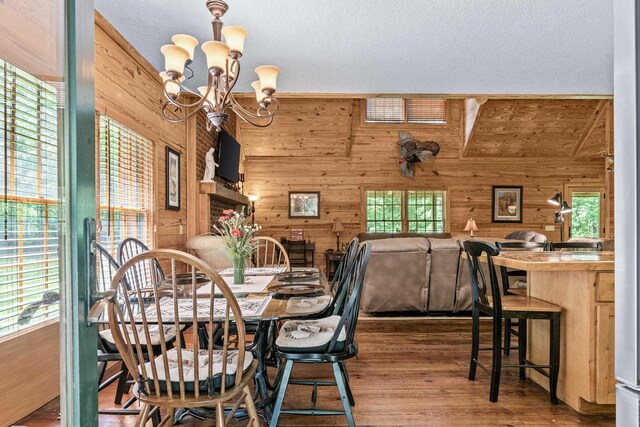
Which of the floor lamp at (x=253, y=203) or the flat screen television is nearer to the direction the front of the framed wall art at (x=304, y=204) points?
the flat screen television

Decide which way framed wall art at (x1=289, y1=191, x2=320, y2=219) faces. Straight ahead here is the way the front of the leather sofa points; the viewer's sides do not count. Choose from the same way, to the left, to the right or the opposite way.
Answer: the opposite way

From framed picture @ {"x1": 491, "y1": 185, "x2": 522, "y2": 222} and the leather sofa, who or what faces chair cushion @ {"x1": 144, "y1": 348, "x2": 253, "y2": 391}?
the framed picture

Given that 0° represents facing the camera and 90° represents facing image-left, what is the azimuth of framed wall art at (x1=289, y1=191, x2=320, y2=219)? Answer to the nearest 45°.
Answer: approximately 0°

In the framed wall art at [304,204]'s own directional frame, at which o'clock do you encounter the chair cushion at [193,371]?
The chair cushion is roughly at 12 o'clock from the framed wall art.

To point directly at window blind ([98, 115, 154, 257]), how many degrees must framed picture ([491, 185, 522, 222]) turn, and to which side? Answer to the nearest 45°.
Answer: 0° — it already faces it

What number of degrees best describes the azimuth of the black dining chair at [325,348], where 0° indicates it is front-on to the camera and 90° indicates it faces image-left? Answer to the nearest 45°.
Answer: approximately 90°

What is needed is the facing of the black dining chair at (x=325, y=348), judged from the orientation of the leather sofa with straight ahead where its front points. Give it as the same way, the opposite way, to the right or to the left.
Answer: to the left

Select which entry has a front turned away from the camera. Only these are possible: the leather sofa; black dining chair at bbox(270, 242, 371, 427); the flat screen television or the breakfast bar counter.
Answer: the leather sofa

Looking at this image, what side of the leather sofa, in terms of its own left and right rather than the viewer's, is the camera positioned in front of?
back

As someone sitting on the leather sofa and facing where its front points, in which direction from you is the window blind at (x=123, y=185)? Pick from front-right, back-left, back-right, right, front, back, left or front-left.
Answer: back-left

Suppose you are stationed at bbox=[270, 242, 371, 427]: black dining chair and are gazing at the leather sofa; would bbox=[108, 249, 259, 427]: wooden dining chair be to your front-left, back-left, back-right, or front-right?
back-left

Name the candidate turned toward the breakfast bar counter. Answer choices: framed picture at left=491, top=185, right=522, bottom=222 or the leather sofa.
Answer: the framed picture
